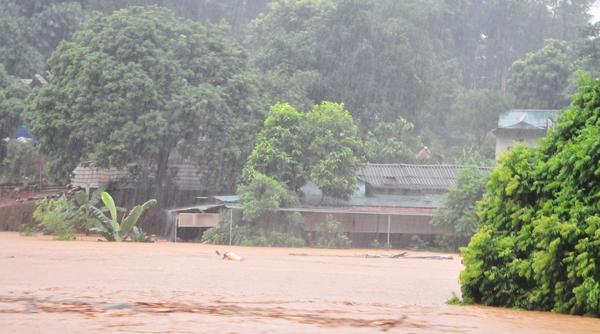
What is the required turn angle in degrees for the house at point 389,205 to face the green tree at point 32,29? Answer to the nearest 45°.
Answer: approximately 135° to its right

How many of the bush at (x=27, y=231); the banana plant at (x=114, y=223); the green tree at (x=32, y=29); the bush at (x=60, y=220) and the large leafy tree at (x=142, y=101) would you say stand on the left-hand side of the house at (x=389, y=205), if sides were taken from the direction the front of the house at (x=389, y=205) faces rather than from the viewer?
0

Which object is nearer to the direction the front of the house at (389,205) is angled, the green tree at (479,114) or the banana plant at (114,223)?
the banana plant

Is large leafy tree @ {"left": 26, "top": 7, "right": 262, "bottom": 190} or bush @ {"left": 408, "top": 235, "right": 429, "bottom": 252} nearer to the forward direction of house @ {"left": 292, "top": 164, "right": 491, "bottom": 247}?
the bush

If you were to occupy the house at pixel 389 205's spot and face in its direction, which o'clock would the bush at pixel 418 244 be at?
The bush is roughly at 11 o'clock from the house.

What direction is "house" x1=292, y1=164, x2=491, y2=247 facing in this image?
toward the camera

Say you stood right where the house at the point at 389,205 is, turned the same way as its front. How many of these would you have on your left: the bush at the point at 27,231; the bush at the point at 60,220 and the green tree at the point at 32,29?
0

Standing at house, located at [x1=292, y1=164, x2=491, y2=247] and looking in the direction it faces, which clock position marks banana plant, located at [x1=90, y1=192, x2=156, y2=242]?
The banana plant is roughly at 2 o'clock from the house.

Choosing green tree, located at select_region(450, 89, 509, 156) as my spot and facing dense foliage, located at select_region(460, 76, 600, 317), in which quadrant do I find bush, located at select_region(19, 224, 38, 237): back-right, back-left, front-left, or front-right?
front-right

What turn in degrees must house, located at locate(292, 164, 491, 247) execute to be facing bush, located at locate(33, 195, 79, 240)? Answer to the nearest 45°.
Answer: approximately 90° to its right

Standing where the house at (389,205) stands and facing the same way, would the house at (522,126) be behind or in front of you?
behind

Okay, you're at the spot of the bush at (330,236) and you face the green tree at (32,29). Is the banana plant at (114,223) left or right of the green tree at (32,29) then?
left

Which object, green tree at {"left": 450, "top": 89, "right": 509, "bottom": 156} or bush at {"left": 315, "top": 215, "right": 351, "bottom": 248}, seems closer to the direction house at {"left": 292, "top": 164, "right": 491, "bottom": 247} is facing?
the bush

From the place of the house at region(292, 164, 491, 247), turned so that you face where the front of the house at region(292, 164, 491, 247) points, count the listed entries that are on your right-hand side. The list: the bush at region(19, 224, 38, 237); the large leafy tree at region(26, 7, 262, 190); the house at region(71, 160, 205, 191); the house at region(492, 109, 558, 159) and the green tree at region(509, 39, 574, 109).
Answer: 3

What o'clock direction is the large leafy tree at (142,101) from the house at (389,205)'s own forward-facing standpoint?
The large leafy tree is roughly at 3 o'clock from the house.

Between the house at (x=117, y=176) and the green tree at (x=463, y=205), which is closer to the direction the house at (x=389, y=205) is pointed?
the green tree

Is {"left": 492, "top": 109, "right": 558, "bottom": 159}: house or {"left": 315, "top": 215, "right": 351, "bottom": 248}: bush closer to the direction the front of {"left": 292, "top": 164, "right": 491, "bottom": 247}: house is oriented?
the bush

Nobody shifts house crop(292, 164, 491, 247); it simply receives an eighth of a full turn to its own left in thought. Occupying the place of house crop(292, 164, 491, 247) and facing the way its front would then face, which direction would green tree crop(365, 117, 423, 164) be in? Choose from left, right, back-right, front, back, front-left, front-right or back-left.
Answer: back-left
